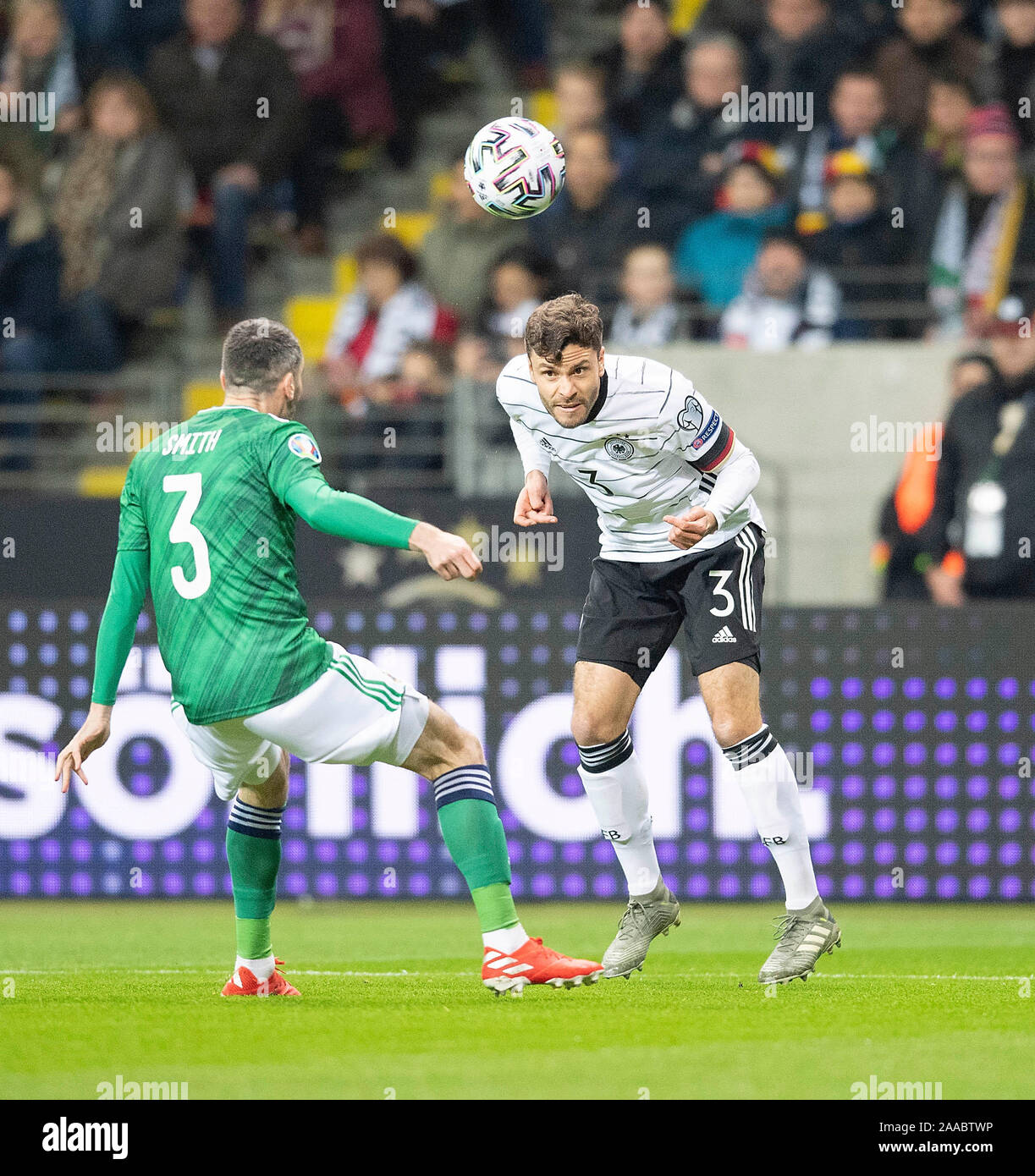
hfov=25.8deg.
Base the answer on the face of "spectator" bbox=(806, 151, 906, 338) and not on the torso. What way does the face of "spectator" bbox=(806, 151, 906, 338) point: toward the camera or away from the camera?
toward the camera

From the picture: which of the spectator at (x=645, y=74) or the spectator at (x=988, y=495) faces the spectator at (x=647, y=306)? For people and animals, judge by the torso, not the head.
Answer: the spectator at (x=645, y=74)

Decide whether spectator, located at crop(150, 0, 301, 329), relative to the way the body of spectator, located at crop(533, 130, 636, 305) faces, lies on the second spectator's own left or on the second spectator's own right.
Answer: on the second spectator's own right

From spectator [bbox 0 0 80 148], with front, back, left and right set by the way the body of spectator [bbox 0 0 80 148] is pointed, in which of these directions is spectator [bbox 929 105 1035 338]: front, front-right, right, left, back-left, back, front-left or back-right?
front-left

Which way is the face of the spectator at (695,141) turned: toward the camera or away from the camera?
toward the camera

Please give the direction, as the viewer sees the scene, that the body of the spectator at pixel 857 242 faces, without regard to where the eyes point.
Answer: toward the camera

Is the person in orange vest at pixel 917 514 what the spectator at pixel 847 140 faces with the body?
yes

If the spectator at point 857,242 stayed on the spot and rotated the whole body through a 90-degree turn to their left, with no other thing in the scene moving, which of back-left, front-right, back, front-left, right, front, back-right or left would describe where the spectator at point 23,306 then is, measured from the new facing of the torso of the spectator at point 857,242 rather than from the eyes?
back

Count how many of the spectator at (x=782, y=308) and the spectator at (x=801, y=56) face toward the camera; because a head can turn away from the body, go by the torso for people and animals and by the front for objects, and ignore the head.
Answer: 2

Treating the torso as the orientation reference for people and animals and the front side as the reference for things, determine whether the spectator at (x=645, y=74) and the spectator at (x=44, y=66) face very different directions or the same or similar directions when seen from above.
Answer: same or similar directions

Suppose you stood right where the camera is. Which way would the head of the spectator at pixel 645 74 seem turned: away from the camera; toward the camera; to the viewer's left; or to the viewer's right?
toward the camera

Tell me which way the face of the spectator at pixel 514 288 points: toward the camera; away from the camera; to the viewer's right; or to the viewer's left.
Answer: toward the camera

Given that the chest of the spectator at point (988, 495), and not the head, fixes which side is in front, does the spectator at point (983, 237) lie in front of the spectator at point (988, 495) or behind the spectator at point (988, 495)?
behind

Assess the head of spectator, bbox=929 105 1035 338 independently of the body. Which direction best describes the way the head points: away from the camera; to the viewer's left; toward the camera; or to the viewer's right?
toward the camera

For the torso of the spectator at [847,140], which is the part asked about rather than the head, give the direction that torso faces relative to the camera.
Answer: toward the camera
